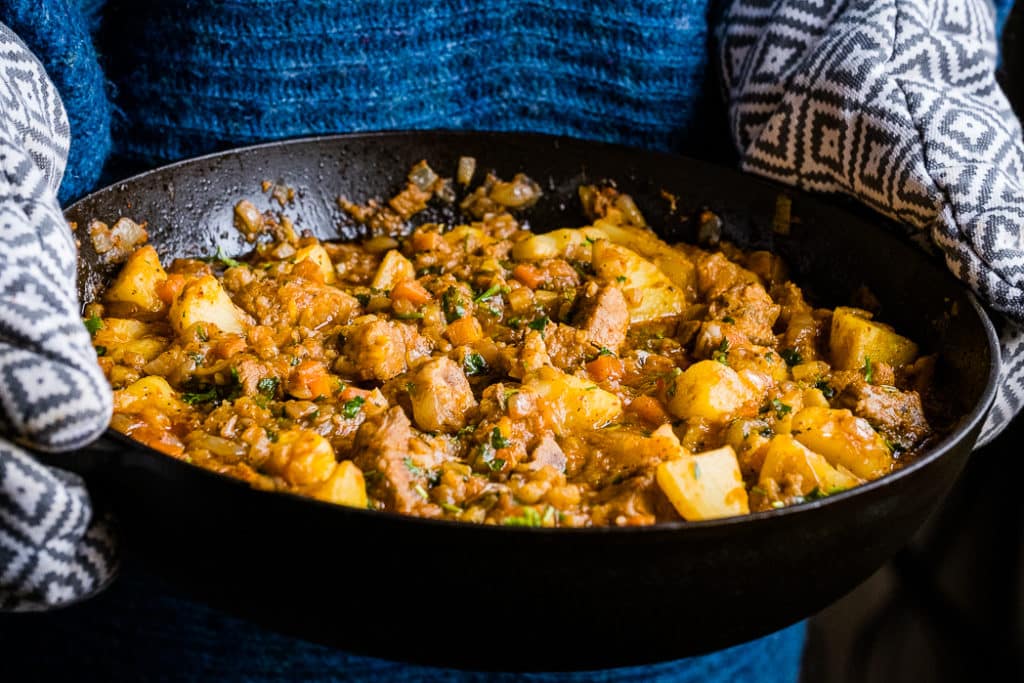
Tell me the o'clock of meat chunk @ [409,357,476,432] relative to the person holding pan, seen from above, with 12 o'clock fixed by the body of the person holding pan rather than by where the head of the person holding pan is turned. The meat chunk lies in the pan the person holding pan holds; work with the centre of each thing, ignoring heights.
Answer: The meat chunk is roughly at 12 o'clock from the person holding pan.

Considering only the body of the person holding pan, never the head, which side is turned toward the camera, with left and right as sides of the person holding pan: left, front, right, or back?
front

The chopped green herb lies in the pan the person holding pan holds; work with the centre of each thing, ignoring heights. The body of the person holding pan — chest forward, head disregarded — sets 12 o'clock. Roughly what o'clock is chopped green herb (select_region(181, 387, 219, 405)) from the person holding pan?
The chopped green herb is roughly at 1 o'clock from the person holding pan.

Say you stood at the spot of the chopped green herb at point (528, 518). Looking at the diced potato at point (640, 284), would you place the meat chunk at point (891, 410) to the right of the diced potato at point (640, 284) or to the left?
right

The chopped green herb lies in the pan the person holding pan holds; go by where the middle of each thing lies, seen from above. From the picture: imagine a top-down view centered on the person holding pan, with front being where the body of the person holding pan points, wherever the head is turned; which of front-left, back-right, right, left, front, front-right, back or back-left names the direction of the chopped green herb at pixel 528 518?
front

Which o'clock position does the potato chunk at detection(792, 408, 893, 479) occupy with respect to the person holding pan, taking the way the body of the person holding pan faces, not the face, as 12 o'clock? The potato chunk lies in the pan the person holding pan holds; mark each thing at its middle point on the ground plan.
The potato chunk is roughly at 11 o'clock from the person holding pan.

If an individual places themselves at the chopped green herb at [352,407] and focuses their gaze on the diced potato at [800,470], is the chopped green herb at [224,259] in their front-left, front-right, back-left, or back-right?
back-left
